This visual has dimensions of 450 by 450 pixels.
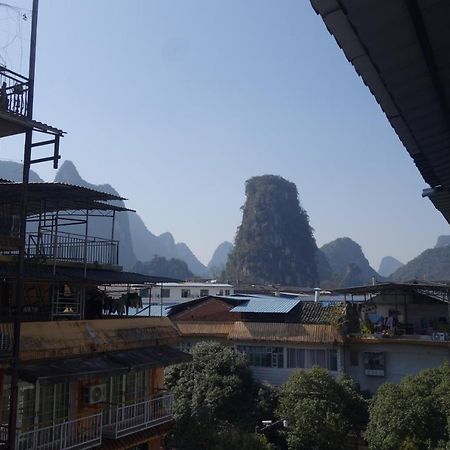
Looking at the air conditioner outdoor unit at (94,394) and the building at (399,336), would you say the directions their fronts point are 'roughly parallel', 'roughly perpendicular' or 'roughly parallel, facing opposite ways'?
roughly perpendicular

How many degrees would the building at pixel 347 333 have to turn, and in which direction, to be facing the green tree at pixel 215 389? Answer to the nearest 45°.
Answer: approximately 45° to its right

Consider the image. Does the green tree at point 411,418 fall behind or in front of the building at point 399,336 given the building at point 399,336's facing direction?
in front

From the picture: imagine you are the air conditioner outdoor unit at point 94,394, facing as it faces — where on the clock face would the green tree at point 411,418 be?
The green tree is roughly at 10 o'clock from the air conditioner outdoor unit.

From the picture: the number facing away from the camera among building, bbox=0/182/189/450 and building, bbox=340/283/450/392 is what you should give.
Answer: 0

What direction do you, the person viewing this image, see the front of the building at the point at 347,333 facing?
facing the viewer

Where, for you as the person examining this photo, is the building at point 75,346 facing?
facing the viewer and to the right of the viewer

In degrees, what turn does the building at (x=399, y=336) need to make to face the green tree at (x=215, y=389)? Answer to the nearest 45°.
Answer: approximately 45° to its right

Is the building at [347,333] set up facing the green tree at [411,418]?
yes

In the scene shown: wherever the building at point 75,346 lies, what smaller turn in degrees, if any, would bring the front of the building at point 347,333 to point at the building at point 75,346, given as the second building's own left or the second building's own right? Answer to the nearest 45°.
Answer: approximately 45° to the second building's own right

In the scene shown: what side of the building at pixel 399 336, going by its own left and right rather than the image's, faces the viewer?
front

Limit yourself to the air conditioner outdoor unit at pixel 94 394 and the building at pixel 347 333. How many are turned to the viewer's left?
0

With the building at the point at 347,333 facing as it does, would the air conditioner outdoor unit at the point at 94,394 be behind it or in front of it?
in front
